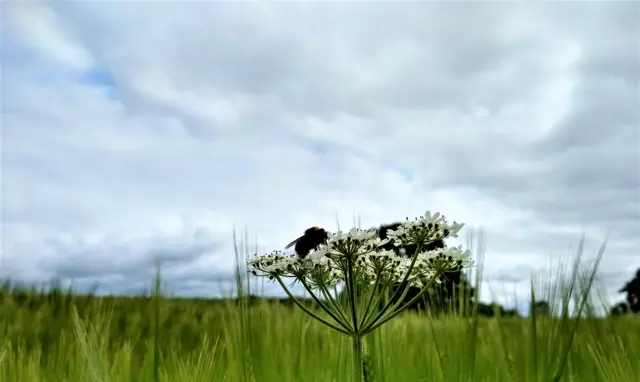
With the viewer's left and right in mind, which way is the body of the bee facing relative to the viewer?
facing to the right of the viewer

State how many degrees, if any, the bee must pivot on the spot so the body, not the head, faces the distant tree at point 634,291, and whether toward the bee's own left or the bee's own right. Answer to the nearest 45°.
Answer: approximately 45° to the bee's own left

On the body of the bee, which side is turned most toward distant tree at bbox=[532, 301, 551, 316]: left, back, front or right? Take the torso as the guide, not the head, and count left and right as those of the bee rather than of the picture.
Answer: left
